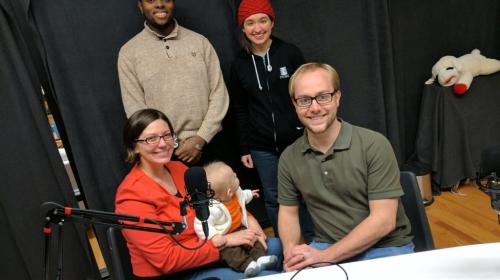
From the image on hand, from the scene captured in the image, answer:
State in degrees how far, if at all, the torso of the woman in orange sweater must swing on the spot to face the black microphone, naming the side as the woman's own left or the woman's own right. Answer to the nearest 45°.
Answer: approximately 45° to the woman's own right

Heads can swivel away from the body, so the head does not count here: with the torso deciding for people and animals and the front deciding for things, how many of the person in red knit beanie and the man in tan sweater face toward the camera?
2

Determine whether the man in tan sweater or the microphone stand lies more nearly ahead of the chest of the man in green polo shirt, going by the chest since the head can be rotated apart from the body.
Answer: the microphone stand

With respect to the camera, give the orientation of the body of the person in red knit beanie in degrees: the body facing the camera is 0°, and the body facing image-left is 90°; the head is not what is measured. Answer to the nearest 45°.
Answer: approximately 0°

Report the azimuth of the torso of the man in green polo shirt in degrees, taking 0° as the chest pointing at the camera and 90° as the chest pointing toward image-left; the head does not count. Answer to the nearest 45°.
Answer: approximately 45°
